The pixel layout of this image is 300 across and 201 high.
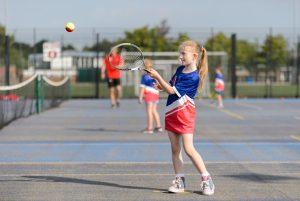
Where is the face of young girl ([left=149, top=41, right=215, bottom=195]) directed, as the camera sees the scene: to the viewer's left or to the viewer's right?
to the viewer's left

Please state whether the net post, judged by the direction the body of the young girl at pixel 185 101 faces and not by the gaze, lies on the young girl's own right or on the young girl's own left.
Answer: on the young girl's own right

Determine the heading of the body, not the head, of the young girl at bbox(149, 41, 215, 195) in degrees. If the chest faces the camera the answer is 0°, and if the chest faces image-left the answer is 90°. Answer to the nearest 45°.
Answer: approximately 45°
